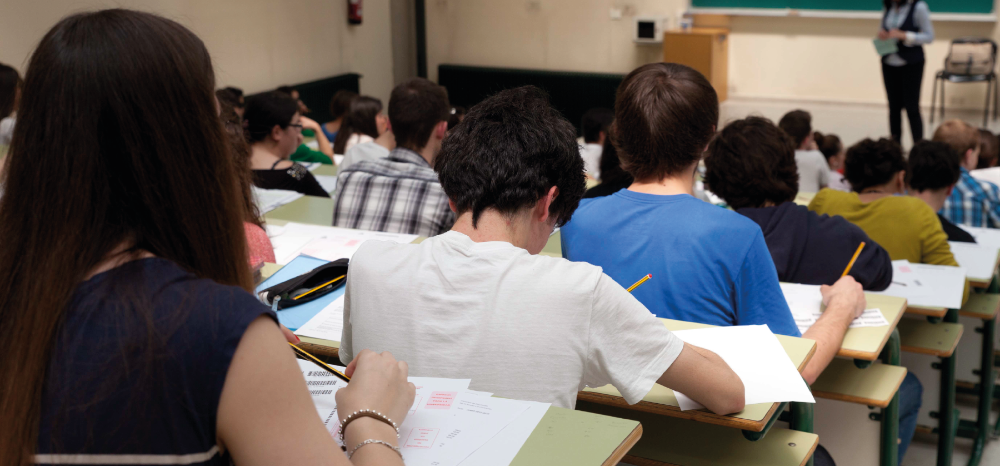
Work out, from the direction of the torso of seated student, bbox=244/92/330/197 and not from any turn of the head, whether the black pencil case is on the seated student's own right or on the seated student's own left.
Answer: on the seated student's own right

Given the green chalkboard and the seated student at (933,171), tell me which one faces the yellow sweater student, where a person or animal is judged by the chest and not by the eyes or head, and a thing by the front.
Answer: the green chalkboard

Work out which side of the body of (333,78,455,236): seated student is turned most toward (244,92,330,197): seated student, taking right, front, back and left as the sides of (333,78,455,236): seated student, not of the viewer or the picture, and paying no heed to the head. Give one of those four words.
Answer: left

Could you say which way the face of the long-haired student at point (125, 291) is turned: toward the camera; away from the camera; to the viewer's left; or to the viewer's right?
away from the camera

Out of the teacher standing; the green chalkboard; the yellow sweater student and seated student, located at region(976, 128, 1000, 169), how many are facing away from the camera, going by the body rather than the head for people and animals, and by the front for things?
2

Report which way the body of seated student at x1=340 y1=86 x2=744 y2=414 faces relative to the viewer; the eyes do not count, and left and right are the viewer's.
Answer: facing away from the viewer and to the right of the viewer

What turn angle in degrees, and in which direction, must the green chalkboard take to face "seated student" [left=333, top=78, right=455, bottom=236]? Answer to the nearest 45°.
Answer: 0° — it already faces them

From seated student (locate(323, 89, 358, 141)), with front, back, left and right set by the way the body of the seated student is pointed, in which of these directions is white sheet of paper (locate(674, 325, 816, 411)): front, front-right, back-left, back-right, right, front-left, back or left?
back-right

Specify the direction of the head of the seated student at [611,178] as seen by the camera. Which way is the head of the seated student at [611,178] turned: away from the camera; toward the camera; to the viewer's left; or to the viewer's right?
away from the camera

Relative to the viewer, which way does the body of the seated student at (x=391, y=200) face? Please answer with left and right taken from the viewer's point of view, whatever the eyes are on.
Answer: facing away from the viewer and to the right of the viewer

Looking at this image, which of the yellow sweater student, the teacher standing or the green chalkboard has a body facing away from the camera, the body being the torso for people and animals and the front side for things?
the yellow sweater student

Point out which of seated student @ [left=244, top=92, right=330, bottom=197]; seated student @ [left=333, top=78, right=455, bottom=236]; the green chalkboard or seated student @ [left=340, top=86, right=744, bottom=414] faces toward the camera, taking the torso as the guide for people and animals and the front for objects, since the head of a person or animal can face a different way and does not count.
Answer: the green chalkboard
